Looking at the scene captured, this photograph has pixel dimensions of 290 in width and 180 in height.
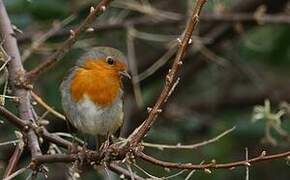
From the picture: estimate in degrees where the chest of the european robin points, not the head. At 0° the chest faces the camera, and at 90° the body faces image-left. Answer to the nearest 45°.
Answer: approximately 0°
